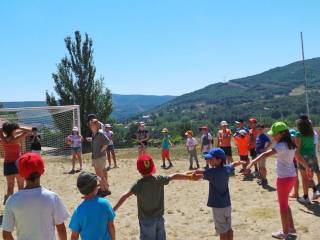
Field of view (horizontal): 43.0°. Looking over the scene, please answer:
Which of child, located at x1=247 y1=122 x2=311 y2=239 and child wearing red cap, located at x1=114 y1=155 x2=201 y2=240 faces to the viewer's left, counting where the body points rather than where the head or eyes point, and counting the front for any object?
the child

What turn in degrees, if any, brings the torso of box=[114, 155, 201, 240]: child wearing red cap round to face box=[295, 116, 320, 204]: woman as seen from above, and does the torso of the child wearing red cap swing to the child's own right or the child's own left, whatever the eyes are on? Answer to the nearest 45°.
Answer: approximately 45° to the child's own right

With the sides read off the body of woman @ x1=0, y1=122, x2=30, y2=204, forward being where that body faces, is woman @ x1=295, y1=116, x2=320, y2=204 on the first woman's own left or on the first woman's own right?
on the first woman's own right

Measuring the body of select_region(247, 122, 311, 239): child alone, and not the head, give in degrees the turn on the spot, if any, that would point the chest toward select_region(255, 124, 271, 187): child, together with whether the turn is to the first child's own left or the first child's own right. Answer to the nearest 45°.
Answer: approximately 90° to the first child's own right

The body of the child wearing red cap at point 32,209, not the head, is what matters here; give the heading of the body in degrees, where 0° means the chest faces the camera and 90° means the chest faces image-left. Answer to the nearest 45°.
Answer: approximately 180°

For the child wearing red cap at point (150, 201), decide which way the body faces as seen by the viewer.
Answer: away from the camera

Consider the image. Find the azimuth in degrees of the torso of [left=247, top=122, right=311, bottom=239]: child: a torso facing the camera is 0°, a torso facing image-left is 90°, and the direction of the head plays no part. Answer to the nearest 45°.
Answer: approximately 90°

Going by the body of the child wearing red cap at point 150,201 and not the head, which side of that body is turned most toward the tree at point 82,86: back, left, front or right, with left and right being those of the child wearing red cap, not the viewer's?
front

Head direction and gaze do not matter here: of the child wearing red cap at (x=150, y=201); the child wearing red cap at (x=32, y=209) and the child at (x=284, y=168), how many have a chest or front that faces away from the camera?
2

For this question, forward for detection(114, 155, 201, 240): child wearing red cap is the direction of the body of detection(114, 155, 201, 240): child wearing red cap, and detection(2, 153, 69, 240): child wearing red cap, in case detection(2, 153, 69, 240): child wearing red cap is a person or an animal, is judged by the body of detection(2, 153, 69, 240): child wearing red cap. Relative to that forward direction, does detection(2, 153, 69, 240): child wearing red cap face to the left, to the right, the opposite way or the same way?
the same way

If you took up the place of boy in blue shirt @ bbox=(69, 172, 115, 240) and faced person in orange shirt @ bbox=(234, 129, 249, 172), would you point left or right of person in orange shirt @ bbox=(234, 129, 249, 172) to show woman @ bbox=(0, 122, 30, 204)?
left

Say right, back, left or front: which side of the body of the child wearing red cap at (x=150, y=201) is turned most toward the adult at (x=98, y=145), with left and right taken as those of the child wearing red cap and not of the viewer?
front

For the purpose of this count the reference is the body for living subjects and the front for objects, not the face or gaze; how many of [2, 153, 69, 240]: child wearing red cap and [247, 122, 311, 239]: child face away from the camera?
1

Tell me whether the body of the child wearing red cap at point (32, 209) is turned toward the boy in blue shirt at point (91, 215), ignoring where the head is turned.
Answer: no
